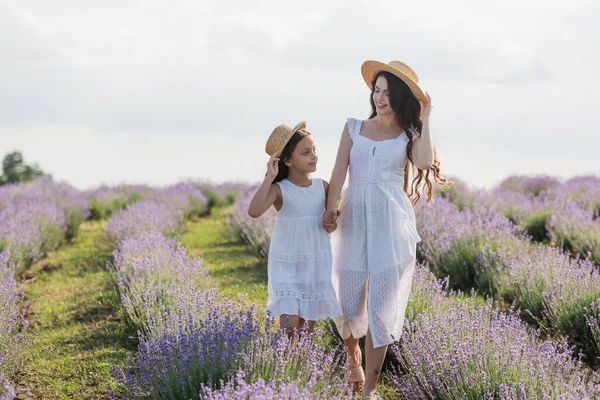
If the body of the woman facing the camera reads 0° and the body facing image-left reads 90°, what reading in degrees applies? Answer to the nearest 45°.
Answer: approximately 0°

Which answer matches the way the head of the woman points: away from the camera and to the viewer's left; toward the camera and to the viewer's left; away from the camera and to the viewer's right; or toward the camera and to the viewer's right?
toward the camera and to the viewer's left

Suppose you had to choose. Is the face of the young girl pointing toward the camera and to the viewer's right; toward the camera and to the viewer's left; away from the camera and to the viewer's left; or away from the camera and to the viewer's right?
toward the camera and to the viewer's right

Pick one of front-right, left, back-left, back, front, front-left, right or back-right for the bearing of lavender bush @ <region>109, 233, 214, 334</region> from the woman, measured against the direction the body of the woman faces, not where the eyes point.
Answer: back-right

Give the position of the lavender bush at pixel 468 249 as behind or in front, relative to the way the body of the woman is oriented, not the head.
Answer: behind

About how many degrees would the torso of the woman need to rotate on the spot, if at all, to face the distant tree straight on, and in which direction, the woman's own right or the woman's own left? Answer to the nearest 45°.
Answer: approximately 135° to the woman's own right

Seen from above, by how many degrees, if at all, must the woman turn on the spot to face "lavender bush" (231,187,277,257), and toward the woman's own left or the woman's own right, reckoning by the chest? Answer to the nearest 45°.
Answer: approximately 180°

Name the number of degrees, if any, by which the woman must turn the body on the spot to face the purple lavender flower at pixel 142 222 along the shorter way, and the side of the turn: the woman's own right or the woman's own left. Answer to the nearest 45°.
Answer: approximately 135° to the woman's own right
